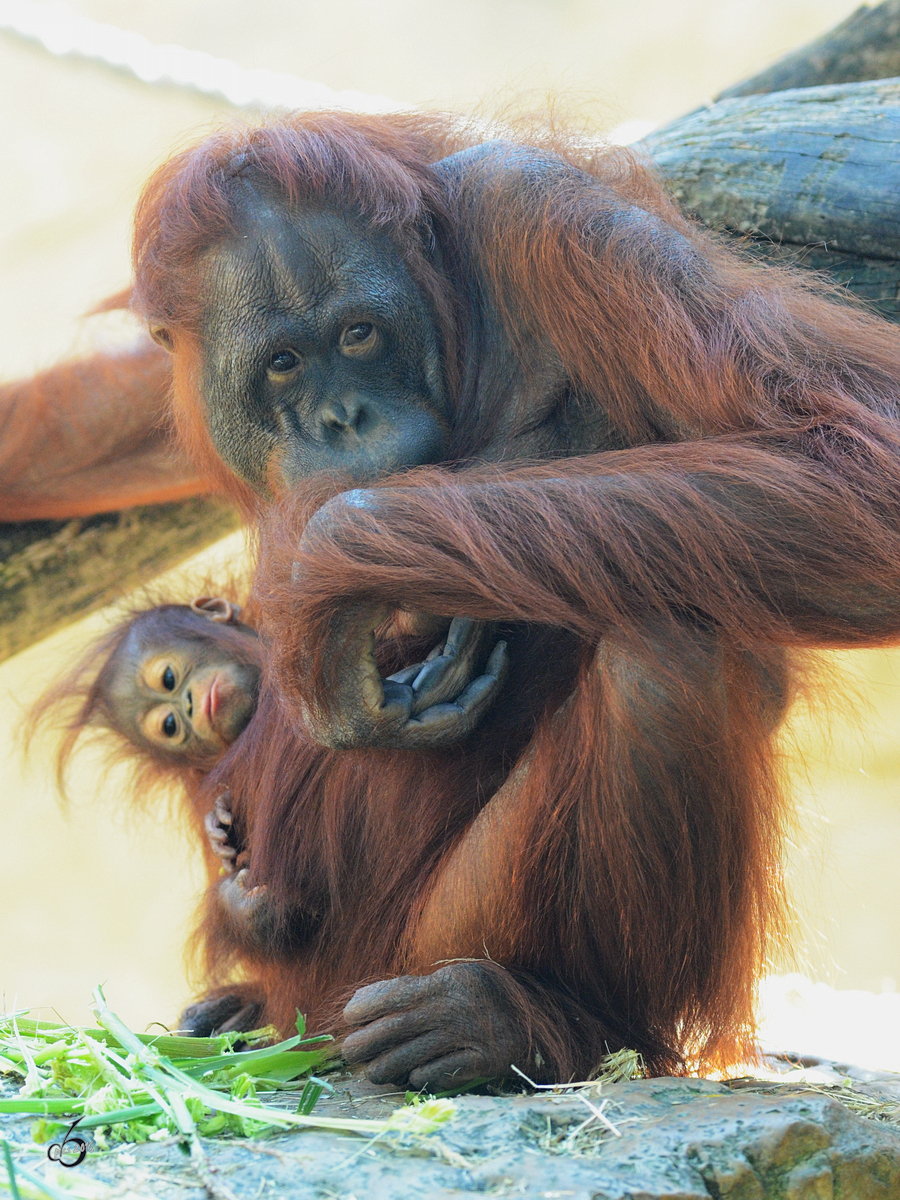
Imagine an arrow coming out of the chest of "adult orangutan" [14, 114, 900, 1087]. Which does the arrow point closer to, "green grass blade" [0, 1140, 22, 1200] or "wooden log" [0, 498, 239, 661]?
the green grass blade

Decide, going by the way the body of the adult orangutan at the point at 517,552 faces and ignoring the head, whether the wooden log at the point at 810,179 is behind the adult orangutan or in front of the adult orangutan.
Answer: behind

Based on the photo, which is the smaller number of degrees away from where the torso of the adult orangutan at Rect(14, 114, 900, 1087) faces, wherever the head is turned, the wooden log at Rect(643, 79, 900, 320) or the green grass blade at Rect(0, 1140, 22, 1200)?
the green grass blade

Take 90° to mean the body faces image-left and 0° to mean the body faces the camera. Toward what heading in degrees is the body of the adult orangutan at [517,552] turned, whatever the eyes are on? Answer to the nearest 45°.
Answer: approximately 45°

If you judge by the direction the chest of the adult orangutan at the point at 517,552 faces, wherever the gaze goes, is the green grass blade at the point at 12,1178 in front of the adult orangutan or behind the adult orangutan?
in front
